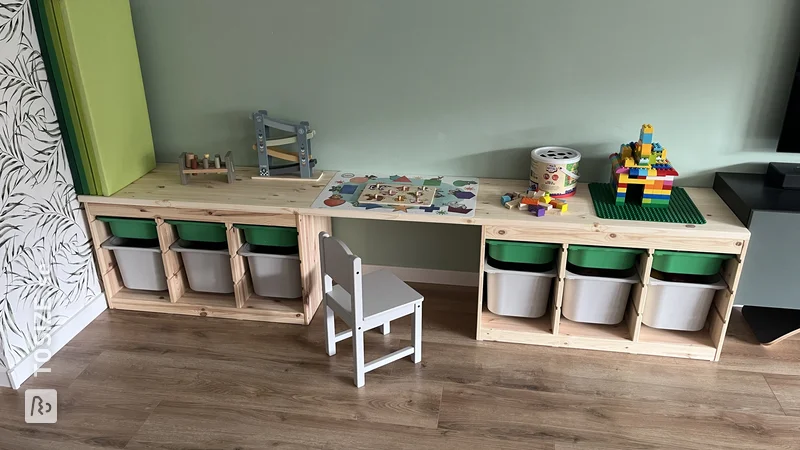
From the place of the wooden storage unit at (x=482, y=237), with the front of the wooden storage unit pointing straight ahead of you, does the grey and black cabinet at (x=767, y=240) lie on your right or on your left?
on your left

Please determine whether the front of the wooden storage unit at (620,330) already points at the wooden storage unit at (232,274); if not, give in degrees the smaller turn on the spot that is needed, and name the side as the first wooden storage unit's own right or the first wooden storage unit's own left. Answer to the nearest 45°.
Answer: approximately 90° to the first wooden storage unit's own right

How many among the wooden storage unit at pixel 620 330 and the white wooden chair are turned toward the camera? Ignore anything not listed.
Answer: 1

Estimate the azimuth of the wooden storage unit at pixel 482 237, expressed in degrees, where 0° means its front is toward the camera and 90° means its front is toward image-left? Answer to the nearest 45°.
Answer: approximately 0°

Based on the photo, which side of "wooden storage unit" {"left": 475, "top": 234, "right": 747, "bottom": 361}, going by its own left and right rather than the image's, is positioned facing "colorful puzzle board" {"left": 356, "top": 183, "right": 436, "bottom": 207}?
right

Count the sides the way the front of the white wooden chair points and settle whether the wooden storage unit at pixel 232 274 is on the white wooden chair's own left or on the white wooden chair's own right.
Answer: on the white wooden chair's own left

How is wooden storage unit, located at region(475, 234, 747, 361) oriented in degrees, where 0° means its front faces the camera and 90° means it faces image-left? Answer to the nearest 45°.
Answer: approximately 0°

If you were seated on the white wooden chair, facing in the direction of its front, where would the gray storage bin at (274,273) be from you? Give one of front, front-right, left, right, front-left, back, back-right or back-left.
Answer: left
